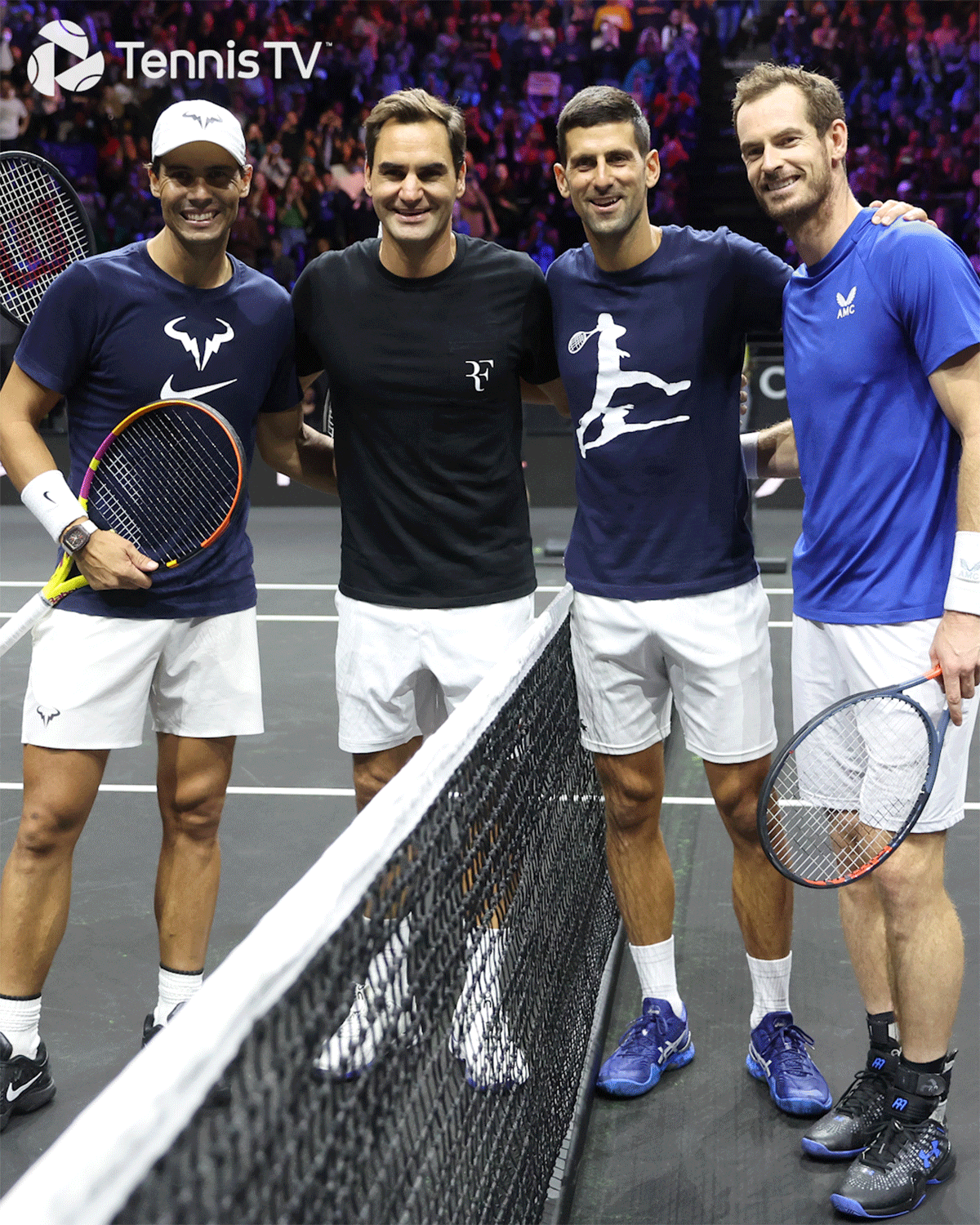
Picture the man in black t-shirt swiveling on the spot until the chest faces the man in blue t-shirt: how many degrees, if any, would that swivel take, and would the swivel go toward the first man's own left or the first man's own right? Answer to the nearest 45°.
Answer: approximately 45° to the first man's own left

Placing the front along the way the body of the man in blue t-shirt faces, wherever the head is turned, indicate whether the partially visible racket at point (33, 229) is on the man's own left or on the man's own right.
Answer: on the man's own right

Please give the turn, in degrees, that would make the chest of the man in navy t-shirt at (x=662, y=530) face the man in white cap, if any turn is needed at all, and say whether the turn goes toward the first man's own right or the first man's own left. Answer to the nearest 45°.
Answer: approximately 90° to the first man's own right

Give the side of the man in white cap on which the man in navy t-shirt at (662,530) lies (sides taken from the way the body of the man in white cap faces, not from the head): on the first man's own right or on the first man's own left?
on the first man's own left

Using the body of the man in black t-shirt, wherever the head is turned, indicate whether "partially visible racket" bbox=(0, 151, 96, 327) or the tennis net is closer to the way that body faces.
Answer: the tennis net

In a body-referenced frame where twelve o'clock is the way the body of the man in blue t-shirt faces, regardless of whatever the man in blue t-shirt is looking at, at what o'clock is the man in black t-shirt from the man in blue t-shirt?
The man in black t-shirt is roughly at 2 o'clock from the man in blue t-shirt.

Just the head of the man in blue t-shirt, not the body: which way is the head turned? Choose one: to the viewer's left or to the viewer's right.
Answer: to the viewer's left

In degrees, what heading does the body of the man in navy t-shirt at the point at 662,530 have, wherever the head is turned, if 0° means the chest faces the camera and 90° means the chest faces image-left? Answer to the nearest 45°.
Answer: approximately 0°
